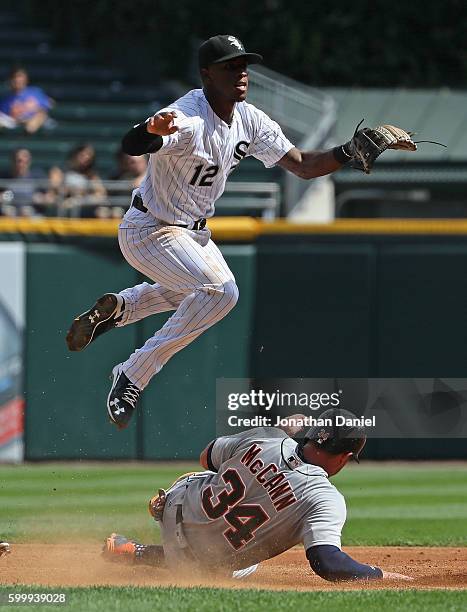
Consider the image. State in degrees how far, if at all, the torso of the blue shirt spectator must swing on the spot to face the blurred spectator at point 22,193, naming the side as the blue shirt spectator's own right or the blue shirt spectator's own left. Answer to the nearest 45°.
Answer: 0° — they already face them

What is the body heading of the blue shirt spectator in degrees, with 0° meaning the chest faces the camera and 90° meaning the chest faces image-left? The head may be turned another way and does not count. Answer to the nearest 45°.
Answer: approximately 0°

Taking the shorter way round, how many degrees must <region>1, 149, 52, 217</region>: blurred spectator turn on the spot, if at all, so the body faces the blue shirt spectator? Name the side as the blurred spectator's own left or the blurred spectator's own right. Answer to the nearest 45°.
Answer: approximately 180°

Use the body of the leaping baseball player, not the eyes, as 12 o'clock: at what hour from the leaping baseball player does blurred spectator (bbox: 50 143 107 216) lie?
The blurred spectator is roughly at 7 o'clock from the leaping baseball player.

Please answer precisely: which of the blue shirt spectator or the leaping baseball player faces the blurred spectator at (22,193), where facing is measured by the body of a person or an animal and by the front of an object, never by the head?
the blue shirt spectator

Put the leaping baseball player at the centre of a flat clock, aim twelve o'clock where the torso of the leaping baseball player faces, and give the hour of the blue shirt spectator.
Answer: The blue shirt spectator is roughly at 7 o'clock from the leaping baseball player.

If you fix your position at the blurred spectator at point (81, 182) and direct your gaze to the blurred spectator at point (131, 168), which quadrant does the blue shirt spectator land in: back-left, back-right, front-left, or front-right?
back-left

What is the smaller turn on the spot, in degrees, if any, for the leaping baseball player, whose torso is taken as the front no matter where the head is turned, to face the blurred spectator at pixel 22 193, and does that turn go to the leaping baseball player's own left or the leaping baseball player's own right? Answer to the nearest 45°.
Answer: approximately 135° to the leaping baseball player's own left

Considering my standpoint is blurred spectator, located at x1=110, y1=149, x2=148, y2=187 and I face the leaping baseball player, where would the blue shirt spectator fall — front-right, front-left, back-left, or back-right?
back-right

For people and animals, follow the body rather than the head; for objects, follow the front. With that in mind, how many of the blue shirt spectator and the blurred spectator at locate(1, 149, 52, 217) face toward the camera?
2

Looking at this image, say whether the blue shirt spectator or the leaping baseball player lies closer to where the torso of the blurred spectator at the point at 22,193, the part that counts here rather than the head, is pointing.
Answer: the leaping baseball player

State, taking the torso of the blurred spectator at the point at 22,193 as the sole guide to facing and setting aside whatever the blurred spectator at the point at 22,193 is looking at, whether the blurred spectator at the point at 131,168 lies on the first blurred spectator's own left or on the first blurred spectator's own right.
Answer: on the first blurred spectator's own left
